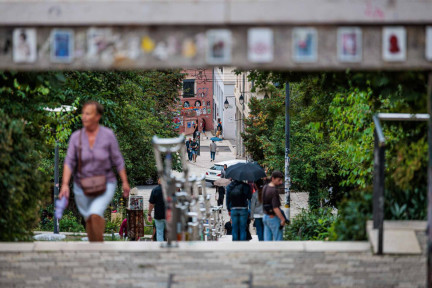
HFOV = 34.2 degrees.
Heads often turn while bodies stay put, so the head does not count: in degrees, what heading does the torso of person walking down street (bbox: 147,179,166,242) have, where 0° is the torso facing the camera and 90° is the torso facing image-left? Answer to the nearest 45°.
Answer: approximately 180°

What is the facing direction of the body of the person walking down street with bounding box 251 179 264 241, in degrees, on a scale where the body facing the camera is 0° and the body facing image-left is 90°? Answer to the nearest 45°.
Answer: approximately 180°

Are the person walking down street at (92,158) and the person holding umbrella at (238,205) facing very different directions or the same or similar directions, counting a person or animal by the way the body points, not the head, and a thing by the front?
very different directions

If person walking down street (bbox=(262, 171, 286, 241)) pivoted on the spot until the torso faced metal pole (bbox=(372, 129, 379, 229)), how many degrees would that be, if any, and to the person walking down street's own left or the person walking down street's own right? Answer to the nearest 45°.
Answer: approximately 135° to the person walking down street's own right

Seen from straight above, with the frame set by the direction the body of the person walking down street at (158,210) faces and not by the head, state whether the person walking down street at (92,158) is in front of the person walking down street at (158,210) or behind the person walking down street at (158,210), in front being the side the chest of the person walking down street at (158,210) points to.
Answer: behind

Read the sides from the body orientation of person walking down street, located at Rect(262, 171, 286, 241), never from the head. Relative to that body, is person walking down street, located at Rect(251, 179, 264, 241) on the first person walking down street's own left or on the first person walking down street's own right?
on the first person walking down street's own left

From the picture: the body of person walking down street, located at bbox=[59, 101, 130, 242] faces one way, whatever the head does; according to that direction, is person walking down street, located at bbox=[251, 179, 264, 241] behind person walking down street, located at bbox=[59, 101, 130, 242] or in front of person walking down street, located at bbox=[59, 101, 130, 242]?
behind

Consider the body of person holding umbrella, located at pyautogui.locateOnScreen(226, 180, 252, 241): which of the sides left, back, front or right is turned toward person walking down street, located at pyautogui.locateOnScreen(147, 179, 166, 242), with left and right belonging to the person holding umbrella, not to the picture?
left

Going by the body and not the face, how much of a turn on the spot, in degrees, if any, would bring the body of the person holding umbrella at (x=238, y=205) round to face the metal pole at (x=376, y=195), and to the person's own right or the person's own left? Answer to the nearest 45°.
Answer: approximately 180°

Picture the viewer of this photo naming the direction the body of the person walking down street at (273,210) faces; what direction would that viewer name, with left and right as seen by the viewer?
facing away from the viewer and to the right of the viewer
